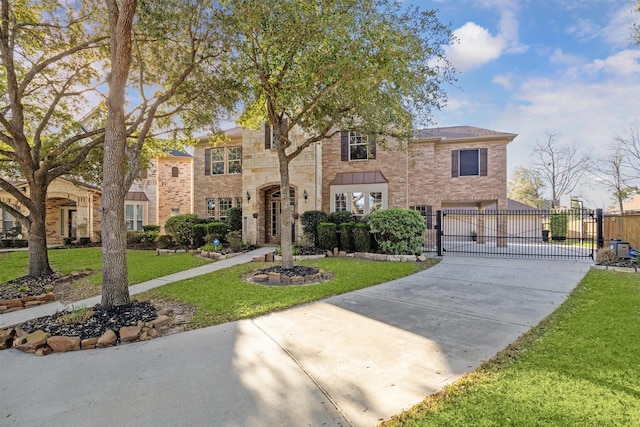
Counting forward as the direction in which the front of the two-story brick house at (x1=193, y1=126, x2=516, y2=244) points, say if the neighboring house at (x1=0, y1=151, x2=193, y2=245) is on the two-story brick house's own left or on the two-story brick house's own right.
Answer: on the two-story brick house's own right

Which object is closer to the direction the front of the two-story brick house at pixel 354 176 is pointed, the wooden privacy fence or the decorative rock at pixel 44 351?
the decorative rock

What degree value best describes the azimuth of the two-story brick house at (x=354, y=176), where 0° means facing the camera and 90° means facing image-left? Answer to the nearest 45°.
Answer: approximately 0°

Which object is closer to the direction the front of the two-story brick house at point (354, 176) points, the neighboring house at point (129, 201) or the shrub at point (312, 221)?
the shrub

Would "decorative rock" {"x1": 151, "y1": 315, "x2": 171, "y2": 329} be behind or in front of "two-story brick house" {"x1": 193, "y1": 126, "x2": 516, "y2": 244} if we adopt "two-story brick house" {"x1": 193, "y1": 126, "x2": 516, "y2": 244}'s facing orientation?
in front

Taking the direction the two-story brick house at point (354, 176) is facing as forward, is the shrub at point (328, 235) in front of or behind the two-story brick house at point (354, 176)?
in front

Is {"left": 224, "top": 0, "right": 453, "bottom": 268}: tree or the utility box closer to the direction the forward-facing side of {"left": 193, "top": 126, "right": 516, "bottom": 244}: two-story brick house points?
the tree

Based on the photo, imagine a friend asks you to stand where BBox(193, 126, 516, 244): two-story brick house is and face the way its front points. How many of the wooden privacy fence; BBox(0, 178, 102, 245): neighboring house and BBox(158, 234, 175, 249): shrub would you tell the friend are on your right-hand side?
2

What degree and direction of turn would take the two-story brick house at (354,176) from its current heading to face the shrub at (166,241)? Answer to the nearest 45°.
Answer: approximately 90° to its right
